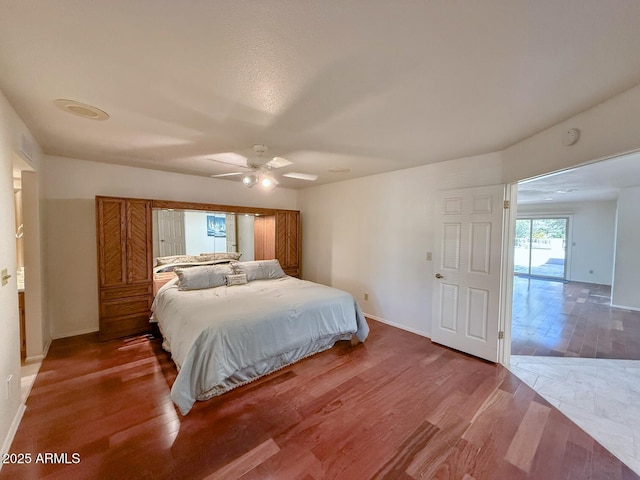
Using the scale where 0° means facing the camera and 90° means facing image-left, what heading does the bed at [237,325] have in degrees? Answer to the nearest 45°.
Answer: approximately 315°

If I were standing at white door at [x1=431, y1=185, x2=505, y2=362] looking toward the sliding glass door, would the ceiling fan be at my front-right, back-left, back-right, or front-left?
back-left

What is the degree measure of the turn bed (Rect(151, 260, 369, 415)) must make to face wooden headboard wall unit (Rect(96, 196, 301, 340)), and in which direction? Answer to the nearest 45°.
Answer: approximately 180°

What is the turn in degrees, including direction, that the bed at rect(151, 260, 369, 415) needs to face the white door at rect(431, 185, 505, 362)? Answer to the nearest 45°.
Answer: approximately 45° to its left
